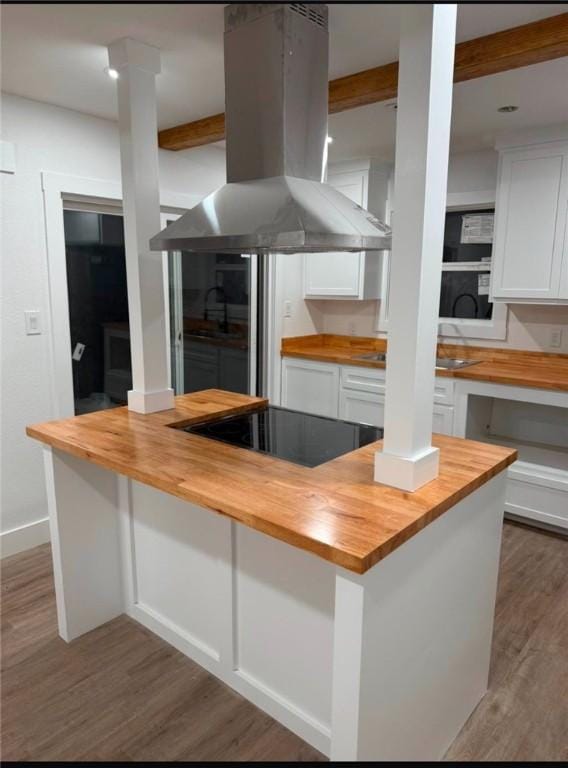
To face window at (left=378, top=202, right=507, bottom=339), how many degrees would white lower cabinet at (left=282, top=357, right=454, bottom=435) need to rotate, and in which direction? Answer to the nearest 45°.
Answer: approximately 135° to its left

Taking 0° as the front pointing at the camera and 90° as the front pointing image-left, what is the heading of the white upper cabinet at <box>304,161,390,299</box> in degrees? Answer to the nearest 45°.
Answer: approximately 45°

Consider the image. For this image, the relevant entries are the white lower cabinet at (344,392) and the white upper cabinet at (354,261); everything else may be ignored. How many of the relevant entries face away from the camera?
0

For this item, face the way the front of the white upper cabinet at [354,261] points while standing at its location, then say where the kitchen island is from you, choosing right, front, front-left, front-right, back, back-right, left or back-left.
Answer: front-left

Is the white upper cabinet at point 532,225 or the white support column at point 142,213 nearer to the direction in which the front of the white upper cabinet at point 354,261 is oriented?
the white support column

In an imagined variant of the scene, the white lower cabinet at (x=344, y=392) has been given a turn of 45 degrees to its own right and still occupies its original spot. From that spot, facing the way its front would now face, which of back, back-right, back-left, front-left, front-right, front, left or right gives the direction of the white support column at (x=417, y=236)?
left

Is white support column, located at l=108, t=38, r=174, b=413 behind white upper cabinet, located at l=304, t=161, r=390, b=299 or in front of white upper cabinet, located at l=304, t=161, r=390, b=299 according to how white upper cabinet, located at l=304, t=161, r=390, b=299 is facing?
in front

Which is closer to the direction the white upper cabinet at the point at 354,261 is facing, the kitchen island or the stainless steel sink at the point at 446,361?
the kitchen island

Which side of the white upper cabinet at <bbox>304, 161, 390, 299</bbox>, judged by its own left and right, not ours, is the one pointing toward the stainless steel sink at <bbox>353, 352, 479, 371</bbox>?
left

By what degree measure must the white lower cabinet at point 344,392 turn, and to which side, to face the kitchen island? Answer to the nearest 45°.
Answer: approximately 45° to its left

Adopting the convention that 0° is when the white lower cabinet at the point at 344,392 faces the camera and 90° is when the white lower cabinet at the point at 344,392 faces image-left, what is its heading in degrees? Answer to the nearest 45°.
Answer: approximately 45°
